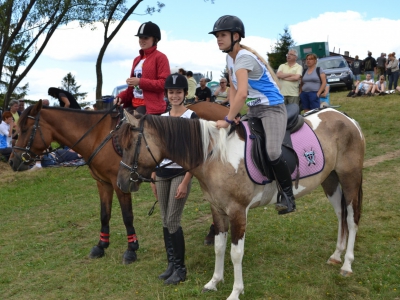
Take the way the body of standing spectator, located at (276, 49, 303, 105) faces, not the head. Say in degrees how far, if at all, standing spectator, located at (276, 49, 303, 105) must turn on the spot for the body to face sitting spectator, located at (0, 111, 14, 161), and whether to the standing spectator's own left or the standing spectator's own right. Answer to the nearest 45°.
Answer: approximately 45° to the standing spectator's own right

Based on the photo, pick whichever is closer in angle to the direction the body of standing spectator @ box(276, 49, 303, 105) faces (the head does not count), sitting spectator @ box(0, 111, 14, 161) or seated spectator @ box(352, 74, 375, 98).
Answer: the sitting spectator

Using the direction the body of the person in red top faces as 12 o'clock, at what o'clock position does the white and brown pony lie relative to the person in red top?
The white and brown pony is roughly at 10 o'clock from the person in red top.

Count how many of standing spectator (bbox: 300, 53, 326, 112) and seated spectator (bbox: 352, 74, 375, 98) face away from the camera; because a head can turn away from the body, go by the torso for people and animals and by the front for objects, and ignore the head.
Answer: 0

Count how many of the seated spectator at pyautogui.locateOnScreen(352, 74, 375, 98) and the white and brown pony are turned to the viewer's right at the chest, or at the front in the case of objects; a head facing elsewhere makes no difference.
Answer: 0

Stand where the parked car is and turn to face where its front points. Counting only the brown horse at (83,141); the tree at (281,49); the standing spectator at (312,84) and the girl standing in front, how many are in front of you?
3

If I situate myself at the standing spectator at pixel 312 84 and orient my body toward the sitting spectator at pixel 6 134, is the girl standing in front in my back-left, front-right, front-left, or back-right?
front-left

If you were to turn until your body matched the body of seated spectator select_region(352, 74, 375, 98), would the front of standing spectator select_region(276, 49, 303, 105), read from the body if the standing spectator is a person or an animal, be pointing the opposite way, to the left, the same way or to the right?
the same way

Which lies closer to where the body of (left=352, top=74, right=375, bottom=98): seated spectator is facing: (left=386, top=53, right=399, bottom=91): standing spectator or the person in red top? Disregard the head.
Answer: the person in red top

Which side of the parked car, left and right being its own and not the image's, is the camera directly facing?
front

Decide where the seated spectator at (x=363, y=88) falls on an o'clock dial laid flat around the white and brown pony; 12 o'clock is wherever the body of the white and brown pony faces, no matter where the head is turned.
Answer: The seated spectator is roughly at 5 o'clock from the white and brown pony.

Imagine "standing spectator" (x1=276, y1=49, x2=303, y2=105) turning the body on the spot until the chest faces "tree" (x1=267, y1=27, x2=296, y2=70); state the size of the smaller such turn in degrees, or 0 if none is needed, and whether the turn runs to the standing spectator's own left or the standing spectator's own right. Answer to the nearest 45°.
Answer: approximately 135° to the standing spectator's own right
